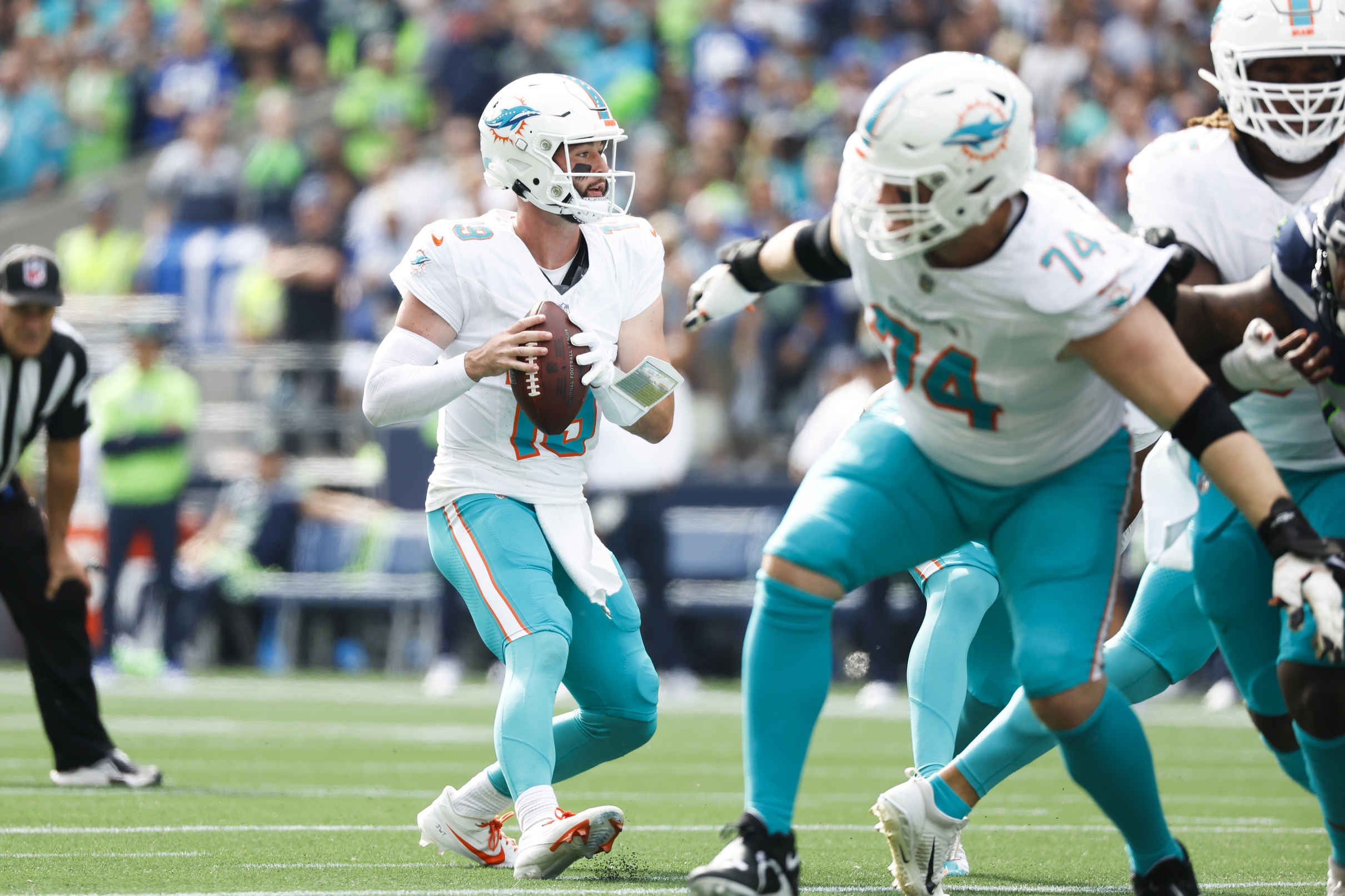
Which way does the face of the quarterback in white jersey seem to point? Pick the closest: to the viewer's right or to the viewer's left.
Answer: to the viewer's right

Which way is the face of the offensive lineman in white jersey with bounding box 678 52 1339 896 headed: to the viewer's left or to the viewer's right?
to the viewer's left

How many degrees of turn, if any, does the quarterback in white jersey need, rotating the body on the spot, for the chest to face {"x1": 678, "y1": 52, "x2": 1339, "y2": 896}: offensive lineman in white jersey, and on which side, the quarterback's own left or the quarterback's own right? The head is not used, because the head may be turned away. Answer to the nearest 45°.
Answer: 0° — they already face them

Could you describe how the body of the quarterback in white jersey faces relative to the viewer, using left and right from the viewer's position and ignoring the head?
facing the viewer and to the right of the viewer

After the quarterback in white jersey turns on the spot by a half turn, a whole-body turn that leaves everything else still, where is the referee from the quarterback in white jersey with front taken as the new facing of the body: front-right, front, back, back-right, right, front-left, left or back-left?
front
